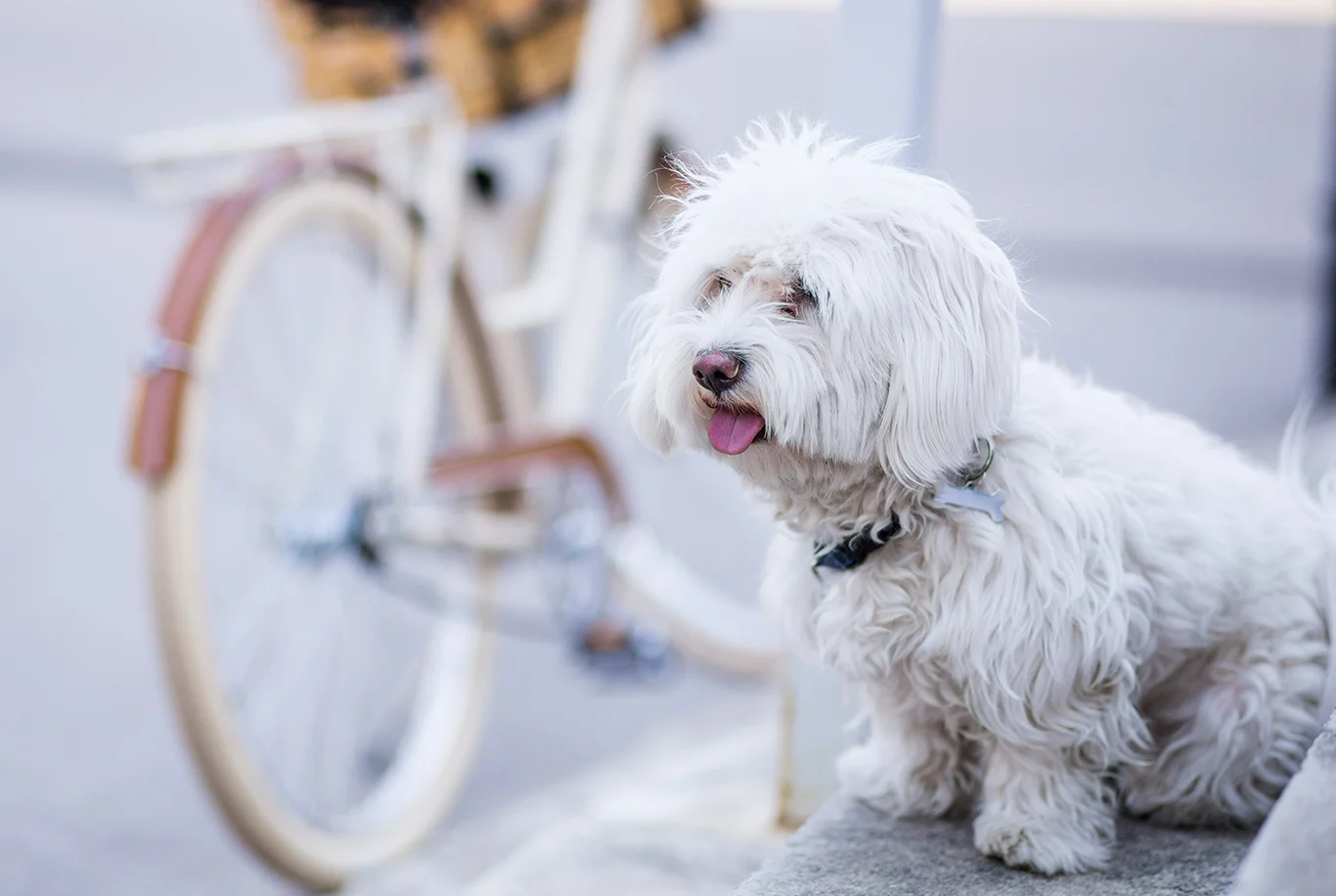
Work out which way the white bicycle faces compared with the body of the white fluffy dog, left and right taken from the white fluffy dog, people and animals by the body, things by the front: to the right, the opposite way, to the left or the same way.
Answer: the opposite way

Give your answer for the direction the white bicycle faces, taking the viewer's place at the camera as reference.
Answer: facing away from the viewer and to the right of the viewer

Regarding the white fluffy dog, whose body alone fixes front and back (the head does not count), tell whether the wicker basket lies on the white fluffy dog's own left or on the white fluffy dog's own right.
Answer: on the white fluffy dog's own right

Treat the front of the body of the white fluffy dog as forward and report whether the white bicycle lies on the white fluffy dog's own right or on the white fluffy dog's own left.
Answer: on the white fluffy dog's own right

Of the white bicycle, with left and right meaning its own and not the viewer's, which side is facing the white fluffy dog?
right
